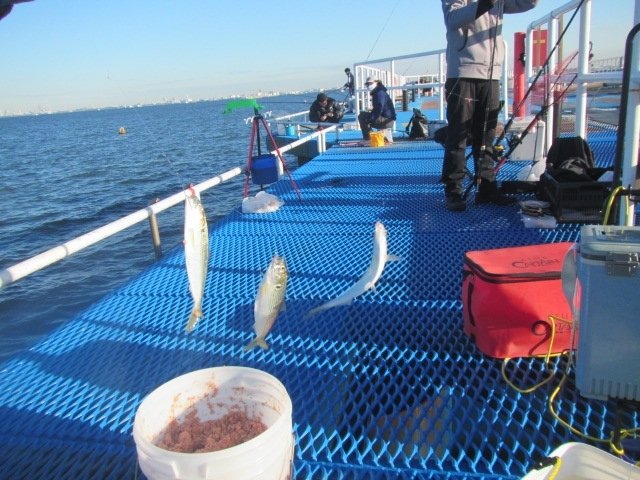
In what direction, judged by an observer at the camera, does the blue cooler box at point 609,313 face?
facing the viewer

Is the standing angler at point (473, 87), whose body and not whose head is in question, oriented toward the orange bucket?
no

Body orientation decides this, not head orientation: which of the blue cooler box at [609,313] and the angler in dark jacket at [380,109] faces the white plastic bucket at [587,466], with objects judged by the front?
the blue cooler box

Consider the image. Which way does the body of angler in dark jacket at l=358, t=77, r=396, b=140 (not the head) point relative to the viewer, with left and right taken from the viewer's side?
facing to the left of the viewer

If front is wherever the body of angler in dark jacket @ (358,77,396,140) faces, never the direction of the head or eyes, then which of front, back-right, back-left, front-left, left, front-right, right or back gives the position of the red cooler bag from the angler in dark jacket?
left

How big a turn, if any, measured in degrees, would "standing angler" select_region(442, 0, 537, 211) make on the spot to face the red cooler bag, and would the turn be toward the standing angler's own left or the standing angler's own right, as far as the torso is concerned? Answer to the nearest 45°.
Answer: approximately 45° to the standing angler's own right

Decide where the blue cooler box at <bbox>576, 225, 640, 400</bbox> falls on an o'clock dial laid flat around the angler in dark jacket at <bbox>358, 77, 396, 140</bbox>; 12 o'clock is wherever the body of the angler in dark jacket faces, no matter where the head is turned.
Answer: The blue cooler box is roughly at 9 o'clock from the angler in dark jacket.

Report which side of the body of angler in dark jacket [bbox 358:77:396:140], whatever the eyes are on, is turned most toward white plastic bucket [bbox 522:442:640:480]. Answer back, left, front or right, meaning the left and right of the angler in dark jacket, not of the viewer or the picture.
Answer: left

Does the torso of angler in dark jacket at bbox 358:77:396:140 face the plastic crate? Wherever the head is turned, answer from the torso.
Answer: no

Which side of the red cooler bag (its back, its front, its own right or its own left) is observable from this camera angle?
front
